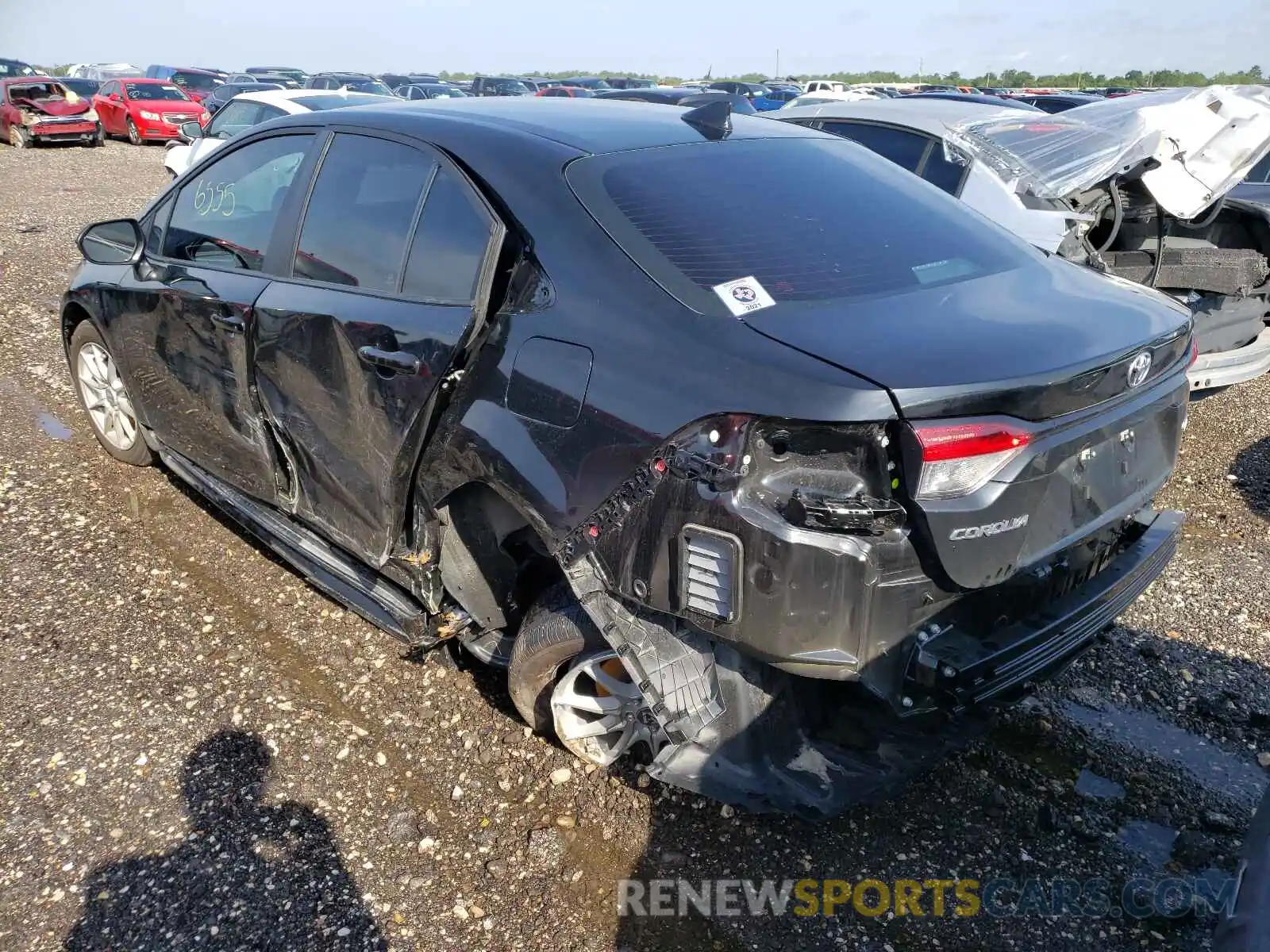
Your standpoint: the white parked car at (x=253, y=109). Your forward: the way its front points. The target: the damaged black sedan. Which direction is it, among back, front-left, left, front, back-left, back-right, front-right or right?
back-left

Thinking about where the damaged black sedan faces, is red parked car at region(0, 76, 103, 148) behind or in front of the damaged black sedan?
in front

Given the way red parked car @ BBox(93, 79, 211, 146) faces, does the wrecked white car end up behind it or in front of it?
in front

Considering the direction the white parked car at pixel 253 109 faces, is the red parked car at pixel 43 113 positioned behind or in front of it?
in front

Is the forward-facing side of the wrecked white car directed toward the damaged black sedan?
no

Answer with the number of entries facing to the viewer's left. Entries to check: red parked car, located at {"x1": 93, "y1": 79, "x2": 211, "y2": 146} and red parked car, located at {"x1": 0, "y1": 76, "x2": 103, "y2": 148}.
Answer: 0

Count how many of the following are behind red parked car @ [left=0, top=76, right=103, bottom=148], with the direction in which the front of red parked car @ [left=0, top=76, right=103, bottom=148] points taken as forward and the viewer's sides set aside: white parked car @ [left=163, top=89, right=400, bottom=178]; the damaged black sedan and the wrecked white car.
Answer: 0

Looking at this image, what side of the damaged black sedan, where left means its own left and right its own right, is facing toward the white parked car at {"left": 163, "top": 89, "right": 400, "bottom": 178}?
front

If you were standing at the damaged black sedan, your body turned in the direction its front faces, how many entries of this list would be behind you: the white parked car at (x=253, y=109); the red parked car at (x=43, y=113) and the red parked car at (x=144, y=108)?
0

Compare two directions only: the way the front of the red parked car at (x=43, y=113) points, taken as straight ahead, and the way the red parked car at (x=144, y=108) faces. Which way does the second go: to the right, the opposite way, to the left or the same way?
the same way

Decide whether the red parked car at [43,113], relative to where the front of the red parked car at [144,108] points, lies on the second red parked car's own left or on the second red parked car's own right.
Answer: on the second red parked car's own right

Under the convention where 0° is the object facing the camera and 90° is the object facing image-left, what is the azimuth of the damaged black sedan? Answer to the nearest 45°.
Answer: approximately 135°

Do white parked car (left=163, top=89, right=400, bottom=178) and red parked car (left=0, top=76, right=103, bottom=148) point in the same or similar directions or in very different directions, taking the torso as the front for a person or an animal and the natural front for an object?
very different directions
